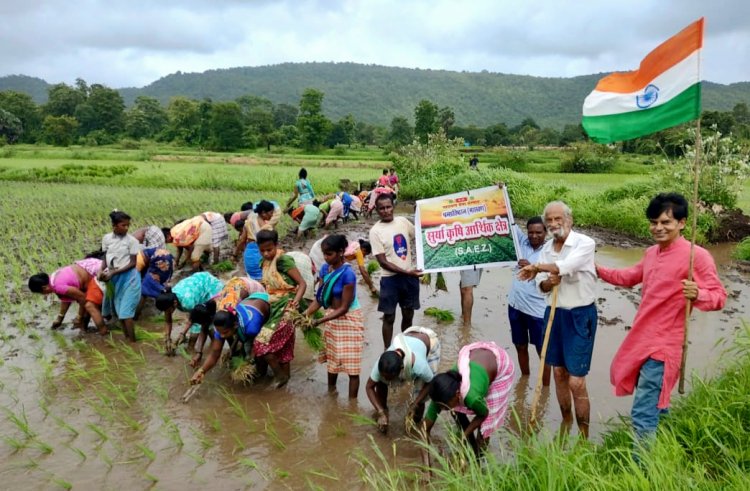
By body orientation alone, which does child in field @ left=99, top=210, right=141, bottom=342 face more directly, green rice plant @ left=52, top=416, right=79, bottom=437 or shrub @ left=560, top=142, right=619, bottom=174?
the green rice plant

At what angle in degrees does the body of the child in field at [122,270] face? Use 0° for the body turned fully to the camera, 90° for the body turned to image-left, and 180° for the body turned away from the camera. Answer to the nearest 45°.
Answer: approximately 45°

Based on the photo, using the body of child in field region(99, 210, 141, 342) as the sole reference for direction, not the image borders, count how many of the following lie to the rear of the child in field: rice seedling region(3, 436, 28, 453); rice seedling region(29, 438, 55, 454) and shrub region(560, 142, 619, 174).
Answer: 1

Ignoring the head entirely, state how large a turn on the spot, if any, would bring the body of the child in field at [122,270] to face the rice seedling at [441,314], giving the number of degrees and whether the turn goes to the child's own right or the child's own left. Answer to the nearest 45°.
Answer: approximately 135° to the child's own left

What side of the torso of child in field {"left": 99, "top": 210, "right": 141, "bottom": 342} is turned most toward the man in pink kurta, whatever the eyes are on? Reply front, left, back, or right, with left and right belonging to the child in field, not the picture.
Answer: left

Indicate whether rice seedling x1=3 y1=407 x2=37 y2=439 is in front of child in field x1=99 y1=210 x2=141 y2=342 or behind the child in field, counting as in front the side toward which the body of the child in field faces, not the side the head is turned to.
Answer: in front

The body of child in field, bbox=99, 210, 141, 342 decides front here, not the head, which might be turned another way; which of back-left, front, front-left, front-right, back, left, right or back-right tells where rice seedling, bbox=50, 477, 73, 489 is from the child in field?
front-left

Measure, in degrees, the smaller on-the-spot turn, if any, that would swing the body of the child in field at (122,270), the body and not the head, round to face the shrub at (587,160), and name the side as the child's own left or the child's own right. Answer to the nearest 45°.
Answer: approximately 180°

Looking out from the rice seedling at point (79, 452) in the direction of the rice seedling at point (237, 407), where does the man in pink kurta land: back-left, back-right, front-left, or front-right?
front-right

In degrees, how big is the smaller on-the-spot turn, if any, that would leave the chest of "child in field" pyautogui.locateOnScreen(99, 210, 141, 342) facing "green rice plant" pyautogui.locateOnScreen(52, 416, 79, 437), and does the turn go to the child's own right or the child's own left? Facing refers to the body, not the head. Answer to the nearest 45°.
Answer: approximately 45° to the child's own left

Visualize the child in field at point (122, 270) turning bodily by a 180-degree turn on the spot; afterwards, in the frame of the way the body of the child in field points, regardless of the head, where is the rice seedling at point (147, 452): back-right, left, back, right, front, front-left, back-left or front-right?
back-right

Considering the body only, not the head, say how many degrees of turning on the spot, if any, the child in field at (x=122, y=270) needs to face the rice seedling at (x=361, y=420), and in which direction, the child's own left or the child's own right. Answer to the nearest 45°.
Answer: approximately 90° to the child's own left

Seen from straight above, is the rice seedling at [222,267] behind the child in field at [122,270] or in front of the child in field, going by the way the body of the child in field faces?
behind

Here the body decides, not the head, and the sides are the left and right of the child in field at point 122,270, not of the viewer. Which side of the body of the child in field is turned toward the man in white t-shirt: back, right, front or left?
left

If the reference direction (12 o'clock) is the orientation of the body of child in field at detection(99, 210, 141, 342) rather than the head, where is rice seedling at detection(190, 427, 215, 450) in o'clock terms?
The rice seedling is roughly at 10 o'clock from the child in field.

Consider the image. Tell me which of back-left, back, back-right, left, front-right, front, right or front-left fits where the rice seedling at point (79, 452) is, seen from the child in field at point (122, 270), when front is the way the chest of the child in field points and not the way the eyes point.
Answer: front-left

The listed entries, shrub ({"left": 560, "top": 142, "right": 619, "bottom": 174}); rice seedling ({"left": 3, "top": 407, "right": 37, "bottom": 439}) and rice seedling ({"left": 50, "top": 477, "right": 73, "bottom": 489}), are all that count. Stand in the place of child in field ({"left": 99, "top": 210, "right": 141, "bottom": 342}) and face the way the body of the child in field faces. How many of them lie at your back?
1

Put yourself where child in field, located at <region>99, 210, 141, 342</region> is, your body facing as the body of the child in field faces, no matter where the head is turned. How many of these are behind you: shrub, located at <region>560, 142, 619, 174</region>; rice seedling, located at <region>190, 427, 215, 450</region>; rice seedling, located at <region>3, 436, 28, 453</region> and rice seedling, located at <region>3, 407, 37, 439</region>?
1
